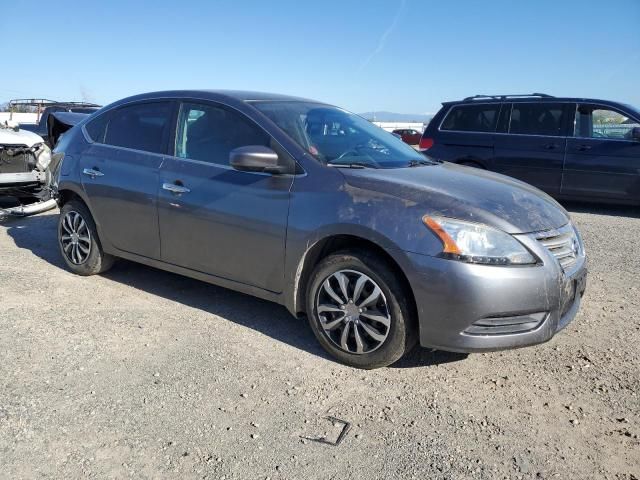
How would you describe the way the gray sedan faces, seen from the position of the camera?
facing the viewer and to the right of the viewer

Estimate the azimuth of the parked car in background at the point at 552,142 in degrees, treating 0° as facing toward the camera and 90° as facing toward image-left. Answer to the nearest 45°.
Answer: approximately 270°

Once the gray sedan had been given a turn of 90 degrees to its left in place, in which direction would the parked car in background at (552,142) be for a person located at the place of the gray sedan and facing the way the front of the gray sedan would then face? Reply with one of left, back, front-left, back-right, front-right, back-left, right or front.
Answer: front

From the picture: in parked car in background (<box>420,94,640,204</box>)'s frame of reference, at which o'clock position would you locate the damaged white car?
The damaged white car is roughly at 5 o'clock from the parked car in background.

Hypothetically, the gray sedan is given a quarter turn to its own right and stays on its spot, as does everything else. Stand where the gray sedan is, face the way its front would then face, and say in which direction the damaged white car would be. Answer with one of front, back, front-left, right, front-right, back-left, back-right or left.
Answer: right
